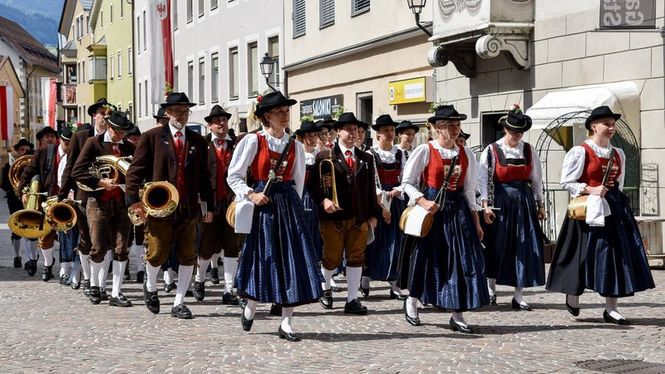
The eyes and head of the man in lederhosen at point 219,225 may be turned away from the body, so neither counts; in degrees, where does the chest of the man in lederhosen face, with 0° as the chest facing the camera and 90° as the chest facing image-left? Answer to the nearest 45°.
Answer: approximately 315°

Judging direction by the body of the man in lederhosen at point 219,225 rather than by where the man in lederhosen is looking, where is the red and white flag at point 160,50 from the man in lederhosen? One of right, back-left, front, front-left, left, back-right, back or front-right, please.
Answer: back-left

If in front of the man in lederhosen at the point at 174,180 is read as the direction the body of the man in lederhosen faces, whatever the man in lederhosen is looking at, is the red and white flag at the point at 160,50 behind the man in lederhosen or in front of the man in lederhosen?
behind

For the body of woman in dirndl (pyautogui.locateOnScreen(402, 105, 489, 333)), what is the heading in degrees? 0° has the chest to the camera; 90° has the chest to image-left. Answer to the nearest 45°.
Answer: approximately 315°

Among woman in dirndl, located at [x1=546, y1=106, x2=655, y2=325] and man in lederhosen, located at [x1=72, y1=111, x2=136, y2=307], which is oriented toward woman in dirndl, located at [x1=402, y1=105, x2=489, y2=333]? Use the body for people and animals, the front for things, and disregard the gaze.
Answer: the man in lederhosen
